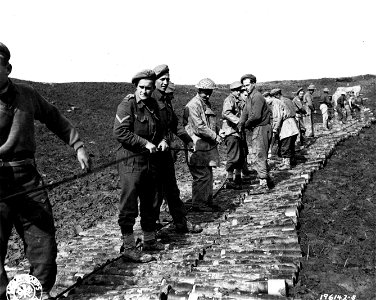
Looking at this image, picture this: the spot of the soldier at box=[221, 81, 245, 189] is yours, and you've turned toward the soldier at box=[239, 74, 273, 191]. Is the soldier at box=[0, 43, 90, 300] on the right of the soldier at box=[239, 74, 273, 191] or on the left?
right

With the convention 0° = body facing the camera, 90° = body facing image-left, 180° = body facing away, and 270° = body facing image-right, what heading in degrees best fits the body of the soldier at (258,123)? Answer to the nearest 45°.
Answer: approximately 90°

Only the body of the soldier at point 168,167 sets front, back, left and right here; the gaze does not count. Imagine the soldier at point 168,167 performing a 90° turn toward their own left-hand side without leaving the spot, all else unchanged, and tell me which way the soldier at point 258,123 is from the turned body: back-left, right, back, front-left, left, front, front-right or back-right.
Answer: front

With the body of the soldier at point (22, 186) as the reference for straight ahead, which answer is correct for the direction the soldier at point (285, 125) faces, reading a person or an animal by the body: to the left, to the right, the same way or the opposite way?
the opposite way

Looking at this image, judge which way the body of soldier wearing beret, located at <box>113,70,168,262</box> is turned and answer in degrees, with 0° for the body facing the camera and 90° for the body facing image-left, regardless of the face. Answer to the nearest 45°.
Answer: approximately 315°

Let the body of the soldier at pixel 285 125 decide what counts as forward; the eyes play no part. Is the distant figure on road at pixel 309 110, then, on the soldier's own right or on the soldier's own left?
on the soldier's own right
